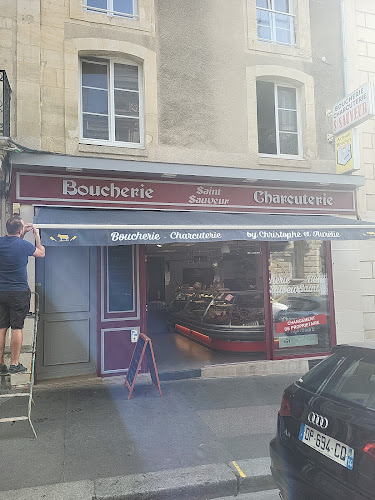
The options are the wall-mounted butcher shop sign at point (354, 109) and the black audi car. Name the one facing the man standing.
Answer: the wall-mounted butcher shop sign

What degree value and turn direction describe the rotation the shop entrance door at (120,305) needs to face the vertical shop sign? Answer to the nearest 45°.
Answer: approximately 90° to its left

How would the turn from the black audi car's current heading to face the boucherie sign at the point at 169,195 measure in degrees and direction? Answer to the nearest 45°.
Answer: approximately 90° to its left

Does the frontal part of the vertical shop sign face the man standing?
yes

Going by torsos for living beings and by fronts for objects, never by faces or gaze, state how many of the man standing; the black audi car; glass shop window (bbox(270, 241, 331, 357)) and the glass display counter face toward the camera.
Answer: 2

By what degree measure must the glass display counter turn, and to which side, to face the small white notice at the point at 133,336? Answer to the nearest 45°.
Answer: approximately 45° to its right

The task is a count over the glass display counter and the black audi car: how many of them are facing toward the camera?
1

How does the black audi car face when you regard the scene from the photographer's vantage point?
facing away from the viewer and to the right of the viewer
